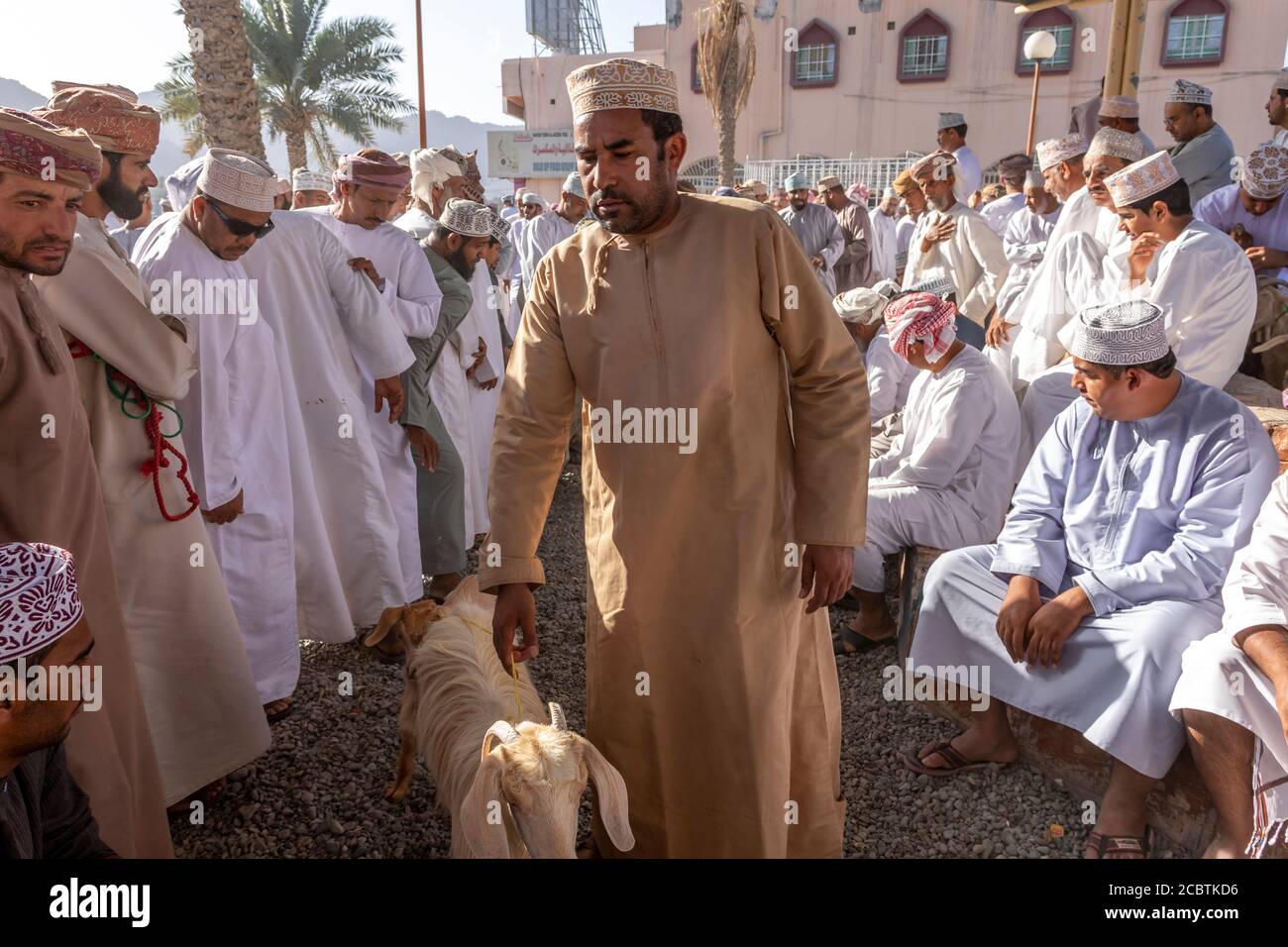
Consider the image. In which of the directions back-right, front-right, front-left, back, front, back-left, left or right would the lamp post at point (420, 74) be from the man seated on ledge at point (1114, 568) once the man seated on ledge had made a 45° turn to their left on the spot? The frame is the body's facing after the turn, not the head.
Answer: back-right

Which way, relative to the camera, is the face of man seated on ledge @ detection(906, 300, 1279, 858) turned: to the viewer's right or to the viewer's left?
to the viewer's left

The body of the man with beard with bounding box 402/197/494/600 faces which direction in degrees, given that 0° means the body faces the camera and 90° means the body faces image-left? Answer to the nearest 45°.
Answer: approximately 270°

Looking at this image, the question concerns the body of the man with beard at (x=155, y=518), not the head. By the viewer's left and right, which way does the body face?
facing to the right of the viewer

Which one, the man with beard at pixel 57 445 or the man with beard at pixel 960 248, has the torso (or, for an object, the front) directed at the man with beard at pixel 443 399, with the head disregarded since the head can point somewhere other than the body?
the man with beard at pixel 960 248

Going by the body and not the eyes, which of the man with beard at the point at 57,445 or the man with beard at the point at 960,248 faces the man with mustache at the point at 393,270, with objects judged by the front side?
the man with beard at the point at 960,248
